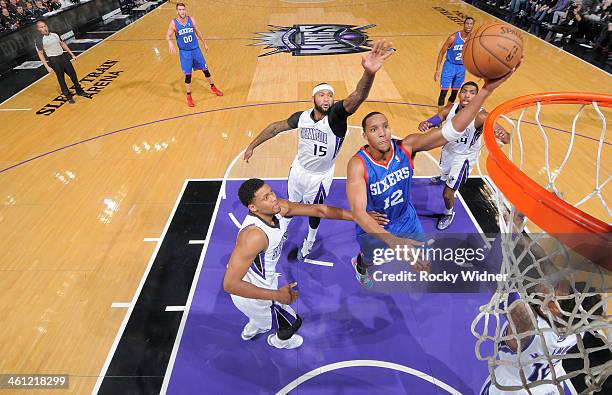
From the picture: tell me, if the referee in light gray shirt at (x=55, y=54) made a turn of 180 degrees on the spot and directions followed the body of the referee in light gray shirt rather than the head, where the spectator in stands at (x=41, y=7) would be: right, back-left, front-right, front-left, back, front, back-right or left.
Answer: front-right

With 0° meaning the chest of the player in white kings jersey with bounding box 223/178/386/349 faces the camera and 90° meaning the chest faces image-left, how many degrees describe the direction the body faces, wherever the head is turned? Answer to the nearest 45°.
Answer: approximately 270°

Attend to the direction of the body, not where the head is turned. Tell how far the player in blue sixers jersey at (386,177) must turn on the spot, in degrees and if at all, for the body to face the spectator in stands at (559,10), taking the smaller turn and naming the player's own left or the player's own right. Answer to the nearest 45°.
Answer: approximately 135° to the player's own left

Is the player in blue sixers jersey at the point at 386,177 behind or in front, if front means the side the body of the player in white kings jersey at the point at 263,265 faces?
in front

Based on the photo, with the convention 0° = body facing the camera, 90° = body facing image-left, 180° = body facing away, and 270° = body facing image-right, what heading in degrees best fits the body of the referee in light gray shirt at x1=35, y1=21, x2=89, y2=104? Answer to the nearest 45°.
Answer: approximately 315°

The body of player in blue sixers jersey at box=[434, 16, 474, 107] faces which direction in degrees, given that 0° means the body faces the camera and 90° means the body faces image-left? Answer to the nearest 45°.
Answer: approximately 315°

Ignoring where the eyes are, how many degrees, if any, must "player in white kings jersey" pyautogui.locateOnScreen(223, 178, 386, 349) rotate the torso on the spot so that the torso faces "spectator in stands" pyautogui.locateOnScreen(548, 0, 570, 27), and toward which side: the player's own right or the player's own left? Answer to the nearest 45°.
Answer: approximately 45° to the player's own left

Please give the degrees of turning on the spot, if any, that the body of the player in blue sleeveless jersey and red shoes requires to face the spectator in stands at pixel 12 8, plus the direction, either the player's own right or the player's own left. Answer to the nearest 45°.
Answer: approximately 135° to the player's own right

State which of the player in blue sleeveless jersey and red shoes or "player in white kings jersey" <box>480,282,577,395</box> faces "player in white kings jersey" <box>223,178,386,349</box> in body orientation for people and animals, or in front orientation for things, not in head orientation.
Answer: the player in blue sleeveless jersey and red shoes
